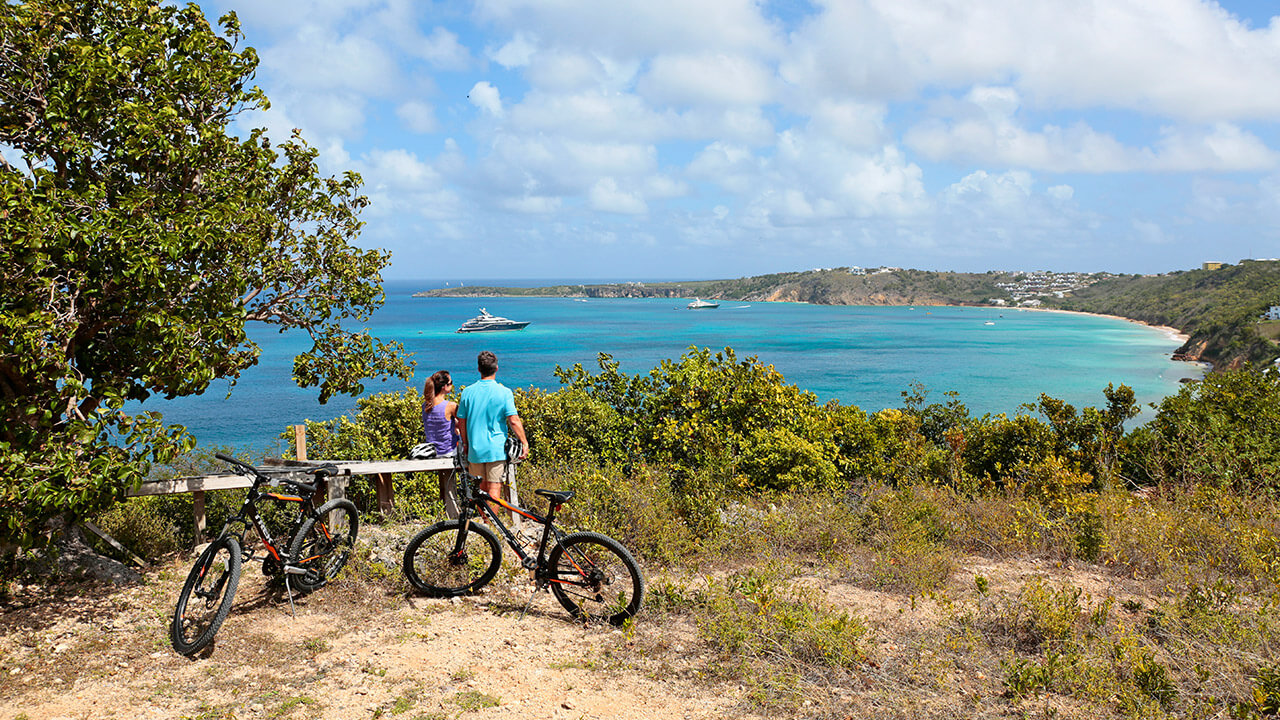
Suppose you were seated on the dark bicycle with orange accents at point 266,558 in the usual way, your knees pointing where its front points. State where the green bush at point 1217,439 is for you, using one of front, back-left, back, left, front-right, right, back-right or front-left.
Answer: back-left

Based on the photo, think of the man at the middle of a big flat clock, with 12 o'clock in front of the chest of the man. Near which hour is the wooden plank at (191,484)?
The wooden plank is roughly at 9 o'clock from the man.

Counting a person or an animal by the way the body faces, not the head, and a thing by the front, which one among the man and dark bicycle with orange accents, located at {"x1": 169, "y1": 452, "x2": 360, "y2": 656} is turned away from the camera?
the man

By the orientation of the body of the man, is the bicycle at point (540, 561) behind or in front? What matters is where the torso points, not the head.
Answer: behind

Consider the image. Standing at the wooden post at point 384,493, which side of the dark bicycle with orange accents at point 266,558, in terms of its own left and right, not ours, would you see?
back

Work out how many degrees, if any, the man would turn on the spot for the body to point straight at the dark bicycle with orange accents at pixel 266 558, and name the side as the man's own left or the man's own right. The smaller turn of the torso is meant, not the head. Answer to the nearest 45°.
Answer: approximately 135° to the man's own left

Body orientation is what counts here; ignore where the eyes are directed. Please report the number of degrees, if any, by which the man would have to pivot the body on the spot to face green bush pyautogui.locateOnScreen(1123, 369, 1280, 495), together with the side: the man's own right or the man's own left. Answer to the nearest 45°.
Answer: approximately 90° to the man's own right

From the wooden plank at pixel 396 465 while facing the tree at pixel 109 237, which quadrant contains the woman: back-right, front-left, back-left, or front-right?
back-right

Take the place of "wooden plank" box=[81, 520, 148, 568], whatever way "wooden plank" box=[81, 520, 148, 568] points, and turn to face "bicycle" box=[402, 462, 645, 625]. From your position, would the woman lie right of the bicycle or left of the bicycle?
left

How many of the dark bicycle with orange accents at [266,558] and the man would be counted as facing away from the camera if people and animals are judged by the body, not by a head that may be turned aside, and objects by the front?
1

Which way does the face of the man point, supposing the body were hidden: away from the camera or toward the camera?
away from the camera

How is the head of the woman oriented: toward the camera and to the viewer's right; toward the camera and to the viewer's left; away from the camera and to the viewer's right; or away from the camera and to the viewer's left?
away from the camera and to the viewer's right

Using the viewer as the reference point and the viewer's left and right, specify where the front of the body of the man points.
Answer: facing away from the viewer

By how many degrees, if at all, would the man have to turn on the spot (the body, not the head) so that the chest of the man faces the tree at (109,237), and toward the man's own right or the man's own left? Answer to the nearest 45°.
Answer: approximately 90° to the man's own left
